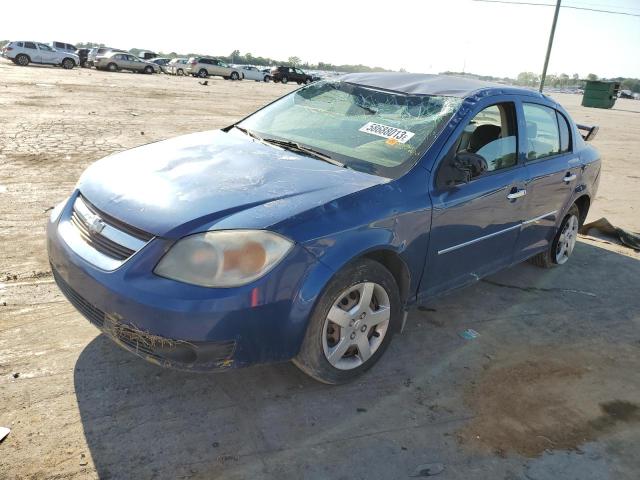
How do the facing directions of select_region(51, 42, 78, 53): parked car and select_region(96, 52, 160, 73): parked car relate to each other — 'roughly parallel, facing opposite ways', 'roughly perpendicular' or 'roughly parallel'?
roughly parallel
